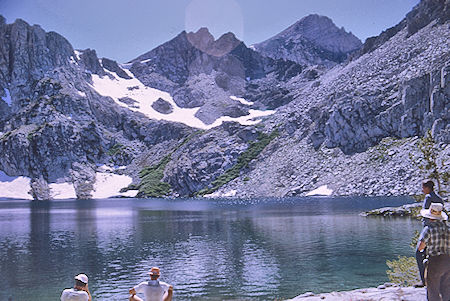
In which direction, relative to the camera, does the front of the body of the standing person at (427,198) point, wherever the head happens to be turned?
to the viewer's left

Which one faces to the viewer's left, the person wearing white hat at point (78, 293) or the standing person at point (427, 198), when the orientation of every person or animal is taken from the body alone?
the standing person

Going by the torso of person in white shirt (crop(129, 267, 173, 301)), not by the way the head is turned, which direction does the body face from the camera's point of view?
away from the camera

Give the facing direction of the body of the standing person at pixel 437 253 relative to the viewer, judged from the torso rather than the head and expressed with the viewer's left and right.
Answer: facing away from the viewer and to the left of the viewer

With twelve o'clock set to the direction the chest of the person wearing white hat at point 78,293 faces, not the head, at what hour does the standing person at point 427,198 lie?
The standing person is roughly at 2 o'clock from the person wearing white hat.

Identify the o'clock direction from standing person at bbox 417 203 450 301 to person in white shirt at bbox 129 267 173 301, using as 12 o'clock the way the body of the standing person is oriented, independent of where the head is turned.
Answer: The person in white shirt is roughly at 10 o'clock from the standing person.

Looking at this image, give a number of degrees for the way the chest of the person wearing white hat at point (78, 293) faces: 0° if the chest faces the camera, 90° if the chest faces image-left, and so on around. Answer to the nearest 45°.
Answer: approximately 225°

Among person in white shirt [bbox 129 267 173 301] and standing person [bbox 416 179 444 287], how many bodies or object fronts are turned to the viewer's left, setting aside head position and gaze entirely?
1

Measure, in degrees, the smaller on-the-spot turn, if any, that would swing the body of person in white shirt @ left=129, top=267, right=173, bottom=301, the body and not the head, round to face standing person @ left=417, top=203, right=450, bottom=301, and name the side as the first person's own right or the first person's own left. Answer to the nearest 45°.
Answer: approximately 90° to the first person's own right
